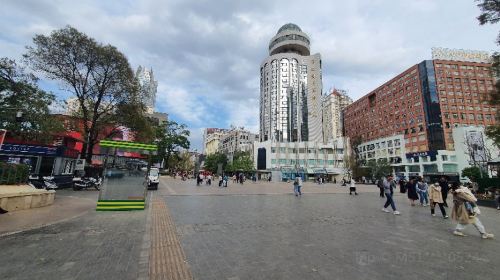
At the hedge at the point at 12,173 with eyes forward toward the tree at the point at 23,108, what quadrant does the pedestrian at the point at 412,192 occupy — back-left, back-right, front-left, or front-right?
back-right

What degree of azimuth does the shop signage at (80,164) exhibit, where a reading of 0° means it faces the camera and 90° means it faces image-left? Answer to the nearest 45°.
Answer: approximately 0°

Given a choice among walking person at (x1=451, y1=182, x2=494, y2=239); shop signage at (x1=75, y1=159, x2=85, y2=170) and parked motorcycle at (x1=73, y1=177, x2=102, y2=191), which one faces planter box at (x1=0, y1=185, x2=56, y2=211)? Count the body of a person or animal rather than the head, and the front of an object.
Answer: the shop signage

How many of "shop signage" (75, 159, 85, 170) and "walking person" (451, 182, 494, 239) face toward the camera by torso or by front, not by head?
1

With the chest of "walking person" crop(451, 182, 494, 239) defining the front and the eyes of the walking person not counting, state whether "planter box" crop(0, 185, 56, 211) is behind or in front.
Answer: behind

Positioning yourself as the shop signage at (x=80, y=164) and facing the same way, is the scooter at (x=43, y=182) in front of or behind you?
in front

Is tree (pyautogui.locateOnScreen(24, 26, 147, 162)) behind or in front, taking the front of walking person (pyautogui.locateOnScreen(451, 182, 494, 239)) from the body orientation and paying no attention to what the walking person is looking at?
behind

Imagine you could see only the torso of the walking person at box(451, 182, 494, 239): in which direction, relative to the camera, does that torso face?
to the viewer's right
